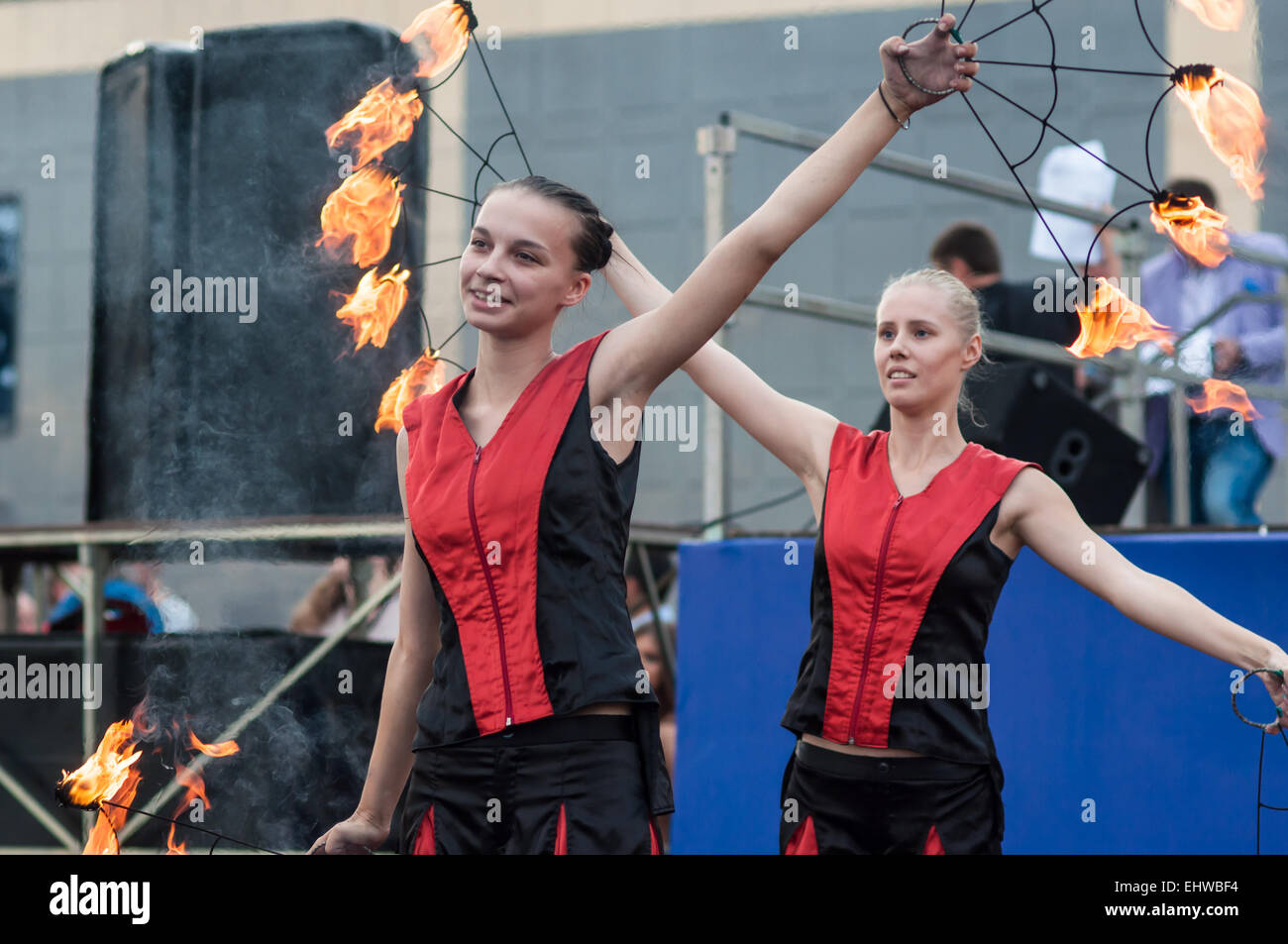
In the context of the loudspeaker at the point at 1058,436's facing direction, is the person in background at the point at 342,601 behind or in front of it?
behind

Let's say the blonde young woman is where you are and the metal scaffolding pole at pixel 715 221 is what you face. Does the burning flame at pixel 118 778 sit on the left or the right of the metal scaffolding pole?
left

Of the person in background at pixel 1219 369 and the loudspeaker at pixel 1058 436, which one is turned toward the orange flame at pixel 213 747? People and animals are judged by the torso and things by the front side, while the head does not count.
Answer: the person in background

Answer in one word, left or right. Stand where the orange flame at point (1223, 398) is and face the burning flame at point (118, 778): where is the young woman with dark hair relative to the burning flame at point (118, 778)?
left

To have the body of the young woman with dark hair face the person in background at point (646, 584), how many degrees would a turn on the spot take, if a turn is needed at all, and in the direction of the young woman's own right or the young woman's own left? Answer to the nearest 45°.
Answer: approximately 135° to the young woman's own right

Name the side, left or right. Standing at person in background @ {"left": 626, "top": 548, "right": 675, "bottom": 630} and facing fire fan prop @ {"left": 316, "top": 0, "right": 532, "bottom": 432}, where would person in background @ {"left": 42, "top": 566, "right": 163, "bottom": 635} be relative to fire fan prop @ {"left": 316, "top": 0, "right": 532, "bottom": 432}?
right
